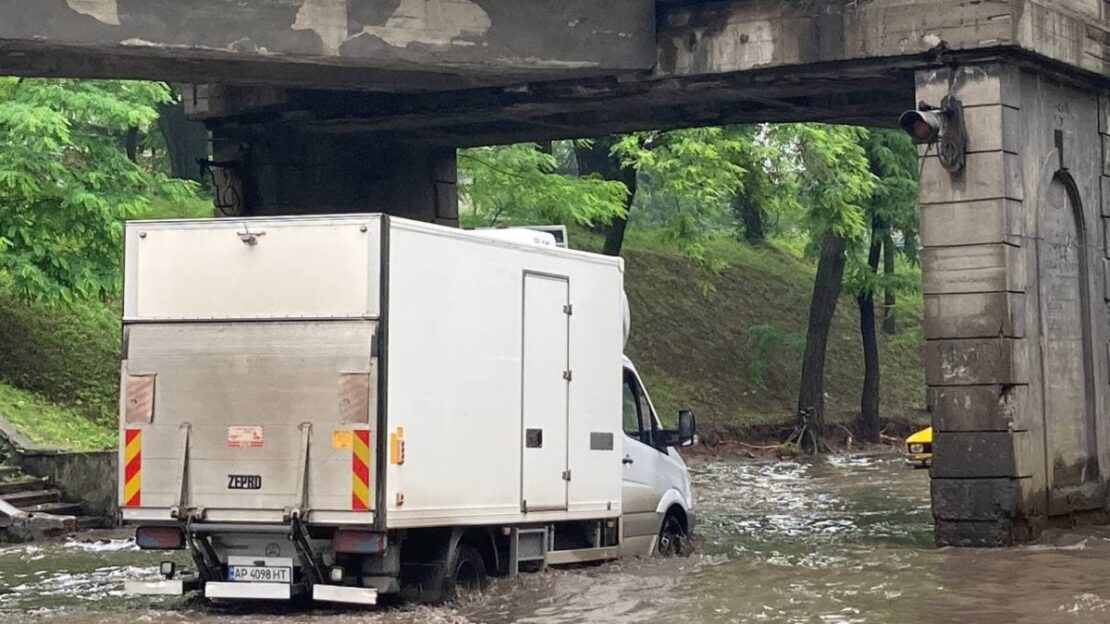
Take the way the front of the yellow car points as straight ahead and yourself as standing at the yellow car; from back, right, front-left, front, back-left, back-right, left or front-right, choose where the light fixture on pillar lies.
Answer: front-left

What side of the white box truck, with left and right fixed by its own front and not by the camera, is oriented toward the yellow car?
front

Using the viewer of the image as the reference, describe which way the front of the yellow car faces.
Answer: facing the viewer and to the left of the viewer

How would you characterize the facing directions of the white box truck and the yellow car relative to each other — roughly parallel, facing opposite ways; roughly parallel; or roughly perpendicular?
roughly parallel, facing opposite ways

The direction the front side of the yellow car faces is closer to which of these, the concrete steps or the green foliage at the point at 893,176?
the concrete steps

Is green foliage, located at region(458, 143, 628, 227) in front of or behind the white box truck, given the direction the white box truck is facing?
in front

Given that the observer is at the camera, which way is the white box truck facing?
facing away from the viewer and to the right of the viewer

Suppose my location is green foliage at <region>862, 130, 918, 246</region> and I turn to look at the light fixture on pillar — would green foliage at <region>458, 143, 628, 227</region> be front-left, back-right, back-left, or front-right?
front-right

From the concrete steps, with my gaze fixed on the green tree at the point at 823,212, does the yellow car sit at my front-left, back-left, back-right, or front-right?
front-right

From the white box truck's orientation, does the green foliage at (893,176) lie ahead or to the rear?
ahead
